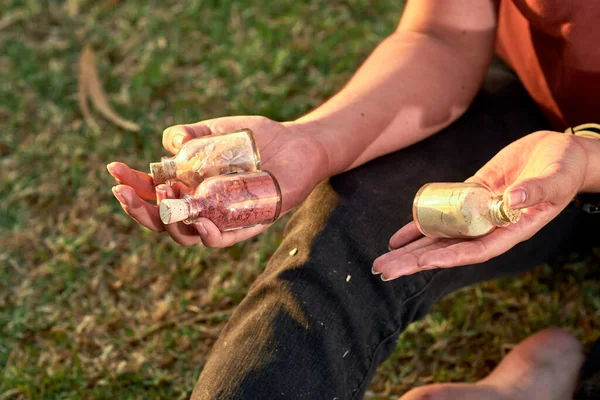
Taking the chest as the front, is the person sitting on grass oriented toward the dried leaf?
no

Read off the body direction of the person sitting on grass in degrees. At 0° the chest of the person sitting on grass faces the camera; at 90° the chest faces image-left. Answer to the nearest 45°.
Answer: approximately 45°
